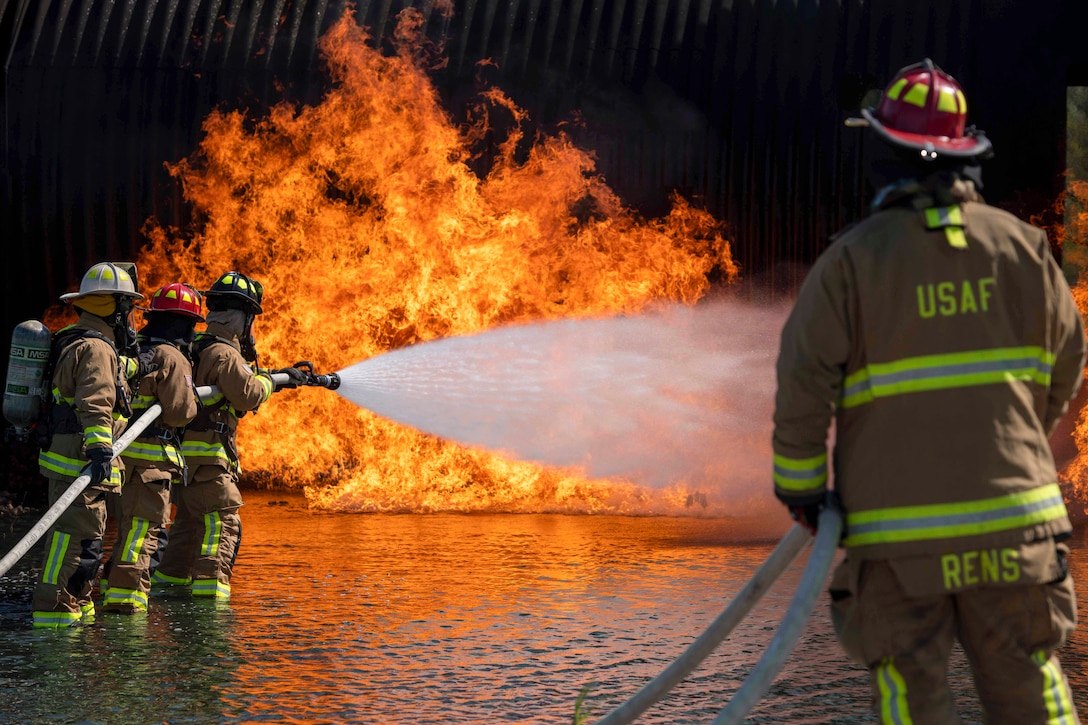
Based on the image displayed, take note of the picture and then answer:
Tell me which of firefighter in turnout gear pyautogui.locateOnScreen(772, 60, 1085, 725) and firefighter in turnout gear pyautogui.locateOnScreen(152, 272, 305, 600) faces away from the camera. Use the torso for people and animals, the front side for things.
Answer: firefighter in turnout gear pyautogui.locateOnScreen(772, 60, 1085, 725)

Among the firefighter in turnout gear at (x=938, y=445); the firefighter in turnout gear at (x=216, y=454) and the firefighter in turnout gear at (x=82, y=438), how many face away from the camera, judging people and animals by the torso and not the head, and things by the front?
1

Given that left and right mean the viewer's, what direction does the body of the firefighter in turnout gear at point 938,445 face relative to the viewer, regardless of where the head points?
facing away from the viewer

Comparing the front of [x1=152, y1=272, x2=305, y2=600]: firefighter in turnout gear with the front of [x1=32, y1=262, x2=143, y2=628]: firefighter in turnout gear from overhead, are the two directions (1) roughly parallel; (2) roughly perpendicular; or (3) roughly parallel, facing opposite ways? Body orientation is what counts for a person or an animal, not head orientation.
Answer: roughly parallel

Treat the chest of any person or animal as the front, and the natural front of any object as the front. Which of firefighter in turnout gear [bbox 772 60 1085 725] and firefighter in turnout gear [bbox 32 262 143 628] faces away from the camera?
firefighter in turnout gear [bbox 772 60 1085 725]

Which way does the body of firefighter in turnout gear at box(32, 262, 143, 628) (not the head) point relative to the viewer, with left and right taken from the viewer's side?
facing to the right of the viewer

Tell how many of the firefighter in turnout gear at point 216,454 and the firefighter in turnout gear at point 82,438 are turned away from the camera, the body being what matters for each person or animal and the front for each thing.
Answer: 0

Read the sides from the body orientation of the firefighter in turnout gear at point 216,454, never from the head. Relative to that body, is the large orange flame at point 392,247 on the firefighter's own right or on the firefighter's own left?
on the firefighter's own left

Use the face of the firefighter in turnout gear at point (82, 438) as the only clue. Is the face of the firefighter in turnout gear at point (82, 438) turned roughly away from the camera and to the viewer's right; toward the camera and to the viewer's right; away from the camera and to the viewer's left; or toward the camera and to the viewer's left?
away from the camera and to the viewer's right

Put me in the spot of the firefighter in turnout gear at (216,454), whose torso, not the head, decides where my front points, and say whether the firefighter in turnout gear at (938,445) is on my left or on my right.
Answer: on my right

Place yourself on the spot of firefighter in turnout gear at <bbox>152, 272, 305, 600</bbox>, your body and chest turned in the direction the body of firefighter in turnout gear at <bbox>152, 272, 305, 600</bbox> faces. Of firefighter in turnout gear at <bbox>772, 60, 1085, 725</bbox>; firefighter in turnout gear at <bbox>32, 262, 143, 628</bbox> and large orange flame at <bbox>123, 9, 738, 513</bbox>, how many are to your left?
1

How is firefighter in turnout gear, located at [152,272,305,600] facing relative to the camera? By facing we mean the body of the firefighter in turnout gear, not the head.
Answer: to the viewer's right
